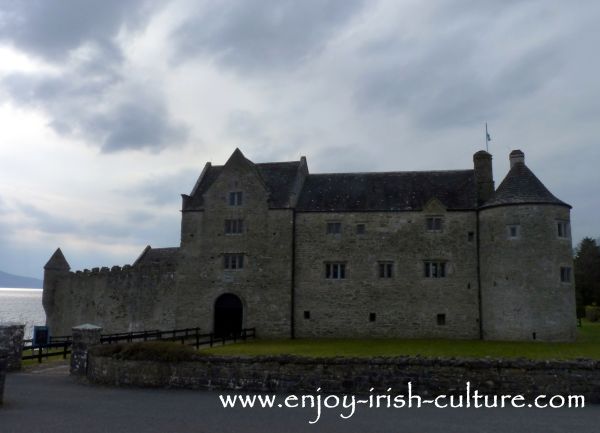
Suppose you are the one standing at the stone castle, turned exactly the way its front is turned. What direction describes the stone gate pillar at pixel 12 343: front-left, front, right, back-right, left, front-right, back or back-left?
front-right

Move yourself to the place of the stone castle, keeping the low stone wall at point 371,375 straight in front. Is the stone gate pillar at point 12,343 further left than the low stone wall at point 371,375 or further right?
right

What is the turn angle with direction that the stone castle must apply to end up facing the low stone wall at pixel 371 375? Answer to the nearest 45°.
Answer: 0° — it already faces it

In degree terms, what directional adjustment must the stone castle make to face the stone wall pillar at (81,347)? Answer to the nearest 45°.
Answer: approximately 45° to its right

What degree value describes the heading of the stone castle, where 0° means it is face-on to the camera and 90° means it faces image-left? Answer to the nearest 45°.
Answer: approximately 0°
